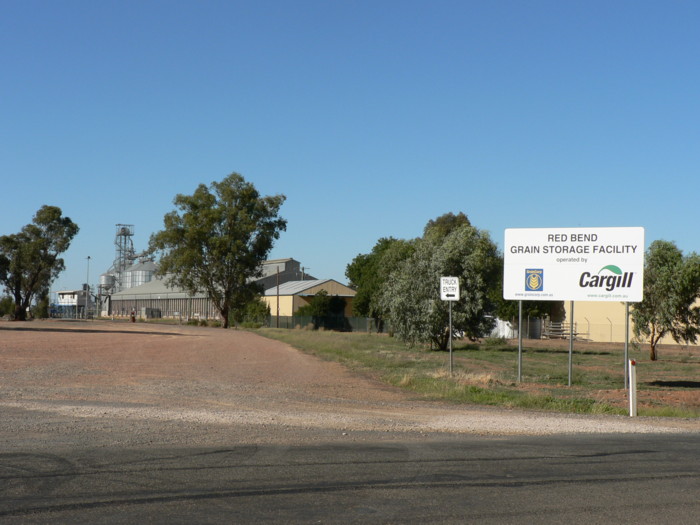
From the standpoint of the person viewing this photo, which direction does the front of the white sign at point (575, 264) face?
facing the viewer

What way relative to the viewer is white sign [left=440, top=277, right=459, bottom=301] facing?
toward the camera

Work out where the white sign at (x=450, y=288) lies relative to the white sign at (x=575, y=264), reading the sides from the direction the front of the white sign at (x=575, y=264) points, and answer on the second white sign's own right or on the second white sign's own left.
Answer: on the second white sign's own right

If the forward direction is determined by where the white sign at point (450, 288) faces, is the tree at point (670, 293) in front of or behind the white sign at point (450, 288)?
behind

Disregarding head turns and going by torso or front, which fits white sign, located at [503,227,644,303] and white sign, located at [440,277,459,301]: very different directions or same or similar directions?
same or similar directions

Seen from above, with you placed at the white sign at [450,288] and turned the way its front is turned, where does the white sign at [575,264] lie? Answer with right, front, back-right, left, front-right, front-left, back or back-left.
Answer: left

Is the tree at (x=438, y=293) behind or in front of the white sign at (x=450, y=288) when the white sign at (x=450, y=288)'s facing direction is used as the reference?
behind

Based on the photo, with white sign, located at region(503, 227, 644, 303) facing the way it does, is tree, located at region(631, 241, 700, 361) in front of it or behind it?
behind

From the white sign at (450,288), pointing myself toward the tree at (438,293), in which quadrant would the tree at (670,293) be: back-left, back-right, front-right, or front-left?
front-right

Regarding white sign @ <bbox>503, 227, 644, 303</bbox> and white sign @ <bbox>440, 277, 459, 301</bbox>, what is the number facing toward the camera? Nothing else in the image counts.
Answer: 2
